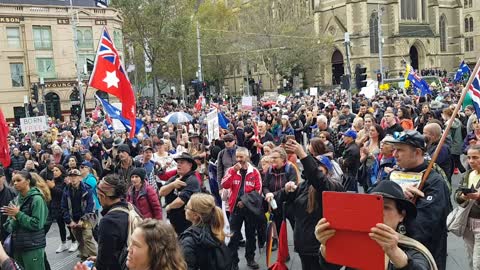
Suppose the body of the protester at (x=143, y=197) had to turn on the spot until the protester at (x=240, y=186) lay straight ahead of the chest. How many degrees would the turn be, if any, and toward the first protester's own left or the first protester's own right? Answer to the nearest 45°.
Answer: approximately 135° to the first protester's own left

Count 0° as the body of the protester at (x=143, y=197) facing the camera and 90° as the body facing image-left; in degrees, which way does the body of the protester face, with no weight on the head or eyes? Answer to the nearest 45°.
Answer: approximately 45°

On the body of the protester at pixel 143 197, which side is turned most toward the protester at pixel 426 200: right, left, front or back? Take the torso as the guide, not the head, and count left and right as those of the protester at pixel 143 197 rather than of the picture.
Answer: left

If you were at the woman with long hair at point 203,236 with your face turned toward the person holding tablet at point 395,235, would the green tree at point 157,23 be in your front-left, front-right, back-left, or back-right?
back-left

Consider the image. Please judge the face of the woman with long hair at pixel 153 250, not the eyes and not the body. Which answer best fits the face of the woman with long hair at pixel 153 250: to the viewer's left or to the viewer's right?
to the viewer's left

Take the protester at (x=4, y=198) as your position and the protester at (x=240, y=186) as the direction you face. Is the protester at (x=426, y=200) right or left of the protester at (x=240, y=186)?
right
